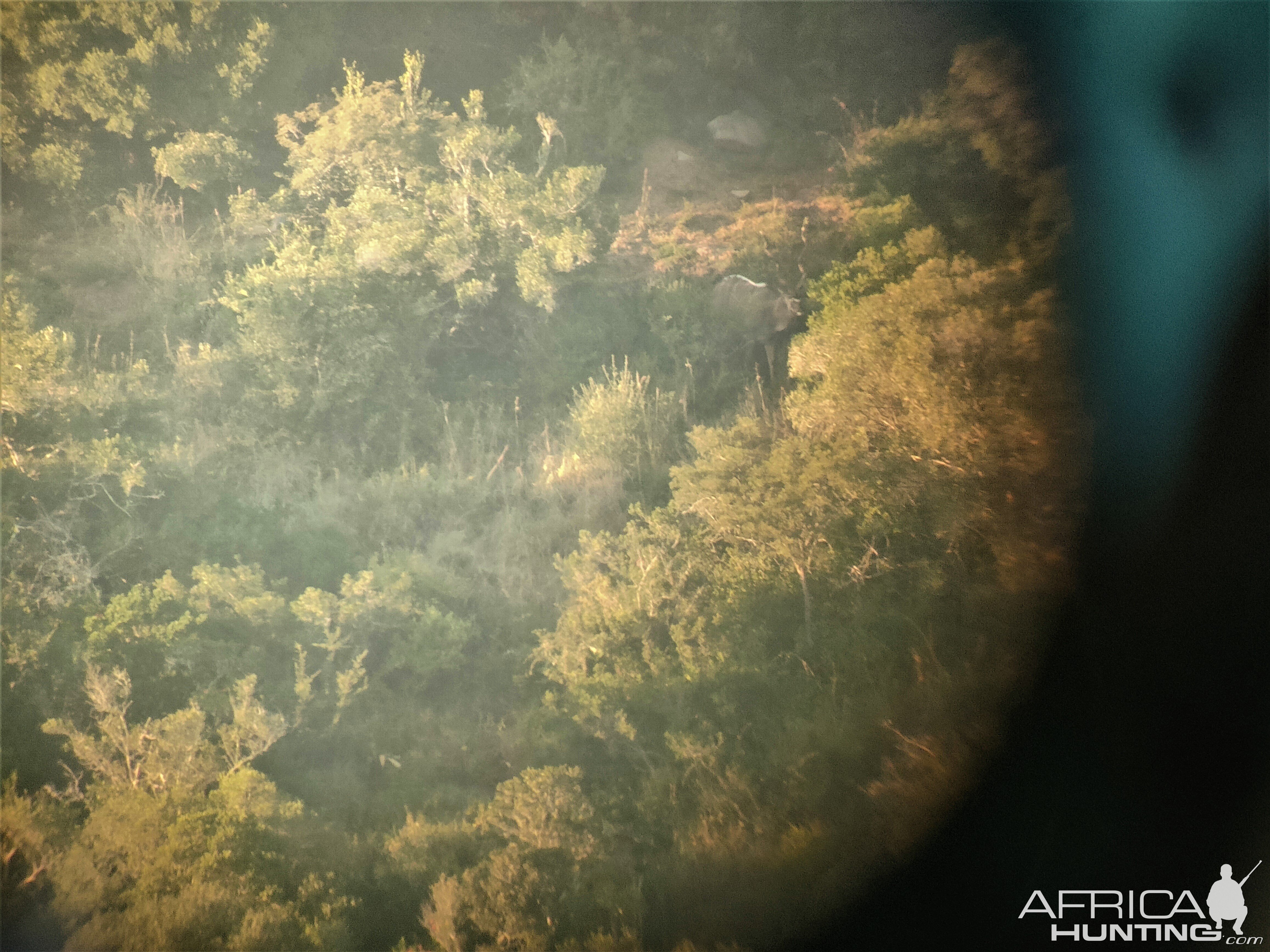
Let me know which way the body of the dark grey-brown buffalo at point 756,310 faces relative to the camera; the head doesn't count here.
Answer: to the viewer's right
